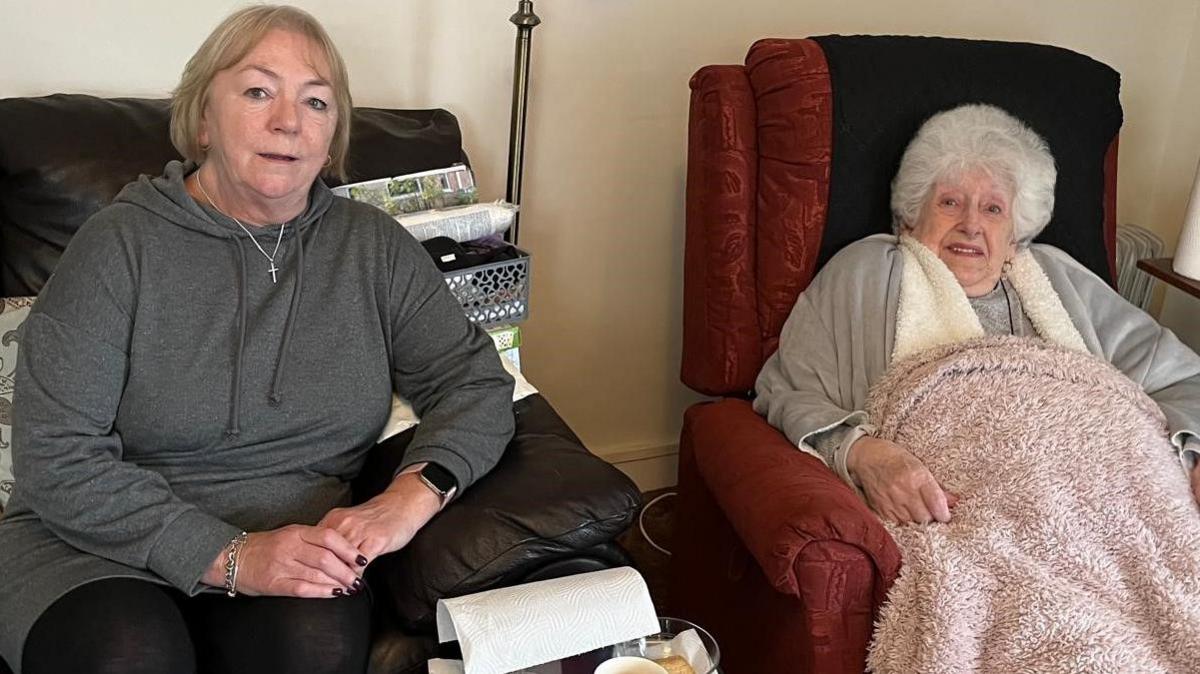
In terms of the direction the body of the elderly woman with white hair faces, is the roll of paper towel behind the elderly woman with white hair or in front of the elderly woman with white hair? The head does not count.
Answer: in front

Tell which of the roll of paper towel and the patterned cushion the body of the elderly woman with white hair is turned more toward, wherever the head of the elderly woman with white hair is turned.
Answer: the roll of paper towel

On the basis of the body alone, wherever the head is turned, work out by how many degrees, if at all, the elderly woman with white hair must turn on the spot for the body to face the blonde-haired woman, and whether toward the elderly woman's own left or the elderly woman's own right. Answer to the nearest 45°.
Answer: approximately 45° to the elderly woman's own right

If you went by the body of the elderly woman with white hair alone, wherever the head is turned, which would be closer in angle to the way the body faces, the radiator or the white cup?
the white cup

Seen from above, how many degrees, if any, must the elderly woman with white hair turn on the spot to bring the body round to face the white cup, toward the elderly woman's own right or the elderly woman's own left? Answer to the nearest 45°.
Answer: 0° — they already face it

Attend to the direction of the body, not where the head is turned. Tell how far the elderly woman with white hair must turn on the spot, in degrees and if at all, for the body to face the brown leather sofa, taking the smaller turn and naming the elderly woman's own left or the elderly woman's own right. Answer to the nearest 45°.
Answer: approximately 45° to the elderly woman's own right

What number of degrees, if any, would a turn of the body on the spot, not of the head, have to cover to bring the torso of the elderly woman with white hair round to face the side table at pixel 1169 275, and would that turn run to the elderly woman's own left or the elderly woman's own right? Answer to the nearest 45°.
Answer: approximately 135° to the elderly woman's own left

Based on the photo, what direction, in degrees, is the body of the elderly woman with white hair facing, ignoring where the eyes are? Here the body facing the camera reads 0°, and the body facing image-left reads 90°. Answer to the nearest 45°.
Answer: approximately 0°

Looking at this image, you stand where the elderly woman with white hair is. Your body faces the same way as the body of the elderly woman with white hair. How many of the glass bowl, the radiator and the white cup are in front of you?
2
